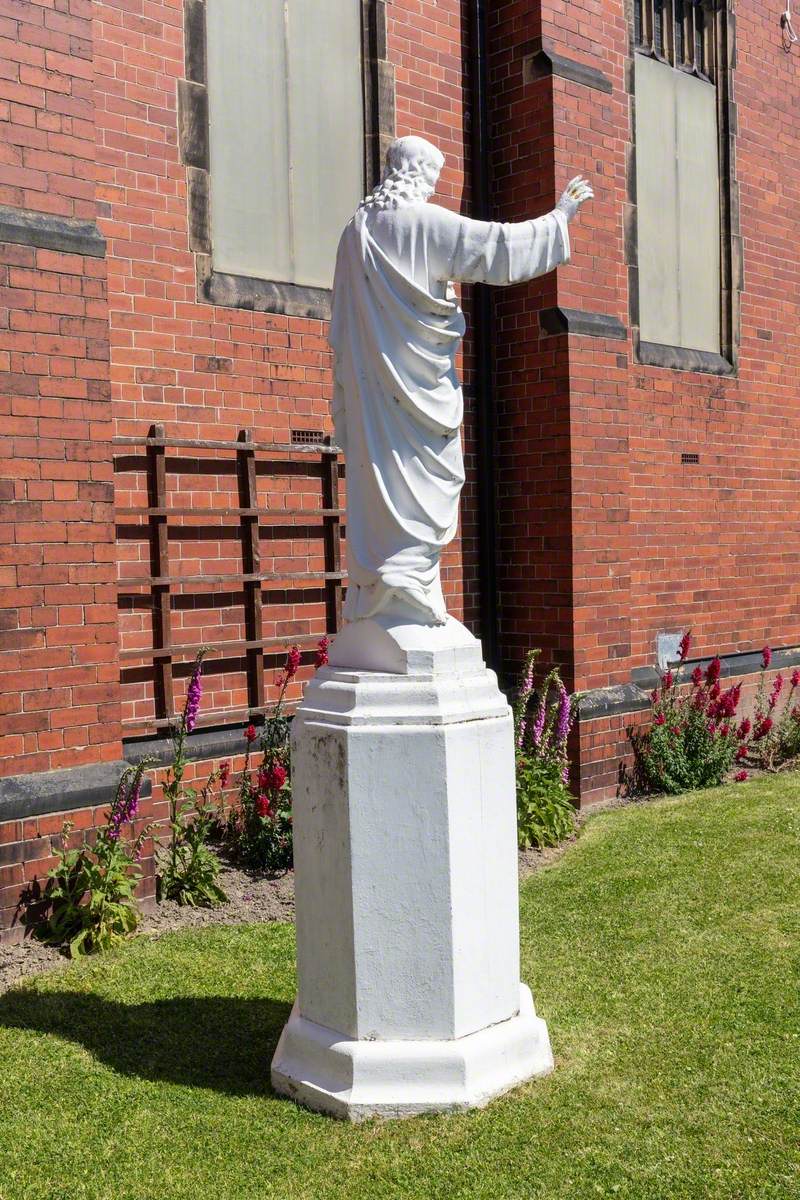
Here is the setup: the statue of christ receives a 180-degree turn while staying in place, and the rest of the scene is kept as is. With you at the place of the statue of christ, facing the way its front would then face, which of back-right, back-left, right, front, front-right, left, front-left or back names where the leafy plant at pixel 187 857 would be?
right

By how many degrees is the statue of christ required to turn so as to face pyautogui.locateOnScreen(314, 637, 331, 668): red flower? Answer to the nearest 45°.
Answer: approximately 45° to its left

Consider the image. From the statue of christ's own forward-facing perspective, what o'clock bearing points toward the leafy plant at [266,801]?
The leafy plant is roughly at 10 o'clock from the statue of christ.

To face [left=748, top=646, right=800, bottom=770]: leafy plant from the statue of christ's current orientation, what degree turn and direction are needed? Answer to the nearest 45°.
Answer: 0° — it already faces it

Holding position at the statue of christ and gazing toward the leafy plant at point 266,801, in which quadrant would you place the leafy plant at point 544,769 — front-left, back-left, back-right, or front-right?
front-right

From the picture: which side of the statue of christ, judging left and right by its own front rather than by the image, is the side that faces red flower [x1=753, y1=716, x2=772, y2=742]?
front

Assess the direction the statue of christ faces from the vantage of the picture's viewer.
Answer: facing away from the viewer and to the right of the viewer
